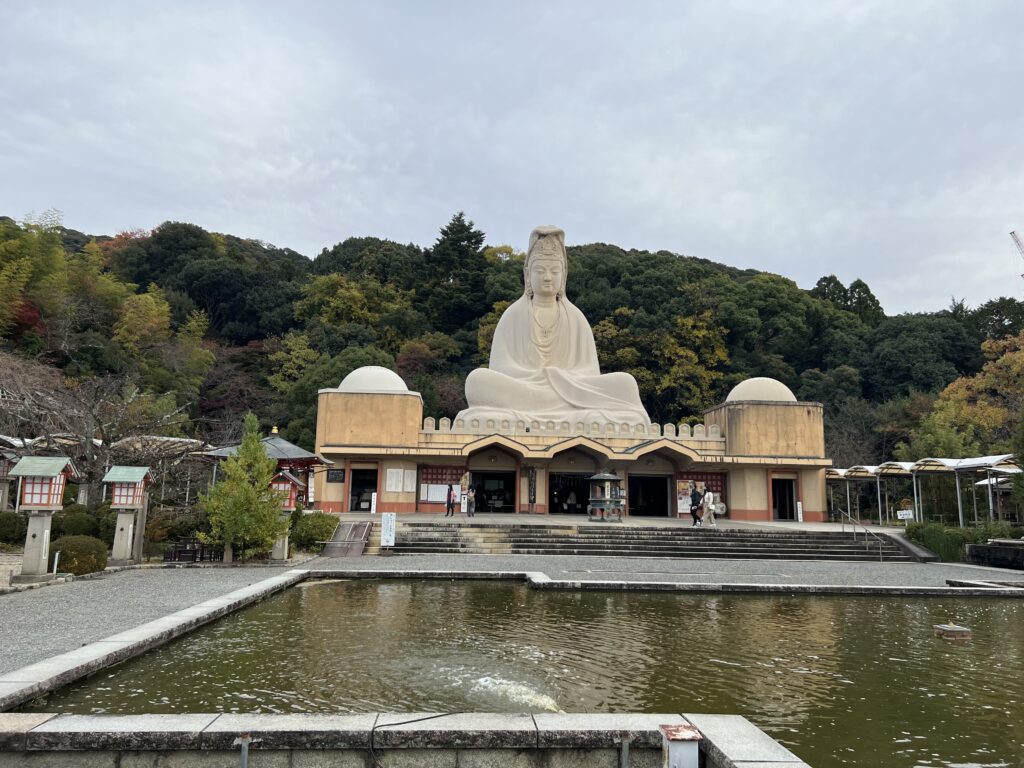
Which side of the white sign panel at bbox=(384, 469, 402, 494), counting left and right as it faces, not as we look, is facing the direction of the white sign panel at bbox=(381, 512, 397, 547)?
front

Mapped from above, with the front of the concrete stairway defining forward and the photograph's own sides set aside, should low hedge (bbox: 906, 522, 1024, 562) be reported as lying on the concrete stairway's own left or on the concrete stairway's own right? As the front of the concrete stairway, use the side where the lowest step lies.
on the concrete stairway's own left

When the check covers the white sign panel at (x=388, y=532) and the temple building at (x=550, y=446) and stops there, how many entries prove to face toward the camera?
2

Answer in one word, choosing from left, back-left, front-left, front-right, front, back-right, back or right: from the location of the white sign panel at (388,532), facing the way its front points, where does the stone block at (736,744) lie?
front

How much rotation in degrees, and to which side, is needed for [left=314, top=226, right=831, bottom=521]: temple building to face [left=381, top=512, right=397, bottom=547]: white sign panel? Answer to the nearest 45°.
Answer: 0° — it already faces it

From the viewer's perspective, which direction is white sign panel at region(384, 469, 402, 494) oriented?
toward the camera

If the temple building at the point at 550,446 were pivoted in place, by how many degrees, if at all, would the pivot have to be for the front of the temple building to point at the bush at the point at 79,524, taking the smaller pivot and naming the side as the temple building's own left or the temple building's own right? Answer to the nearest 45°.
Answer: approximately 45° to the temple building's own right

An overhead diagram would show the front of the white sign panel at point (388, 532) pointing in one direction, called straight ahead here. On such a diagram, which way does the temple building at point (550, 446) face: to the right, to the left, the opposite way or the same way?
the same way

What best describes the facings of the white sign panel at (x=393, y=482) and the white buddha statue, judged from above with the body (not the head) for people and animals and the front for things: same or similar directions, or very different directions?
same or similar directions

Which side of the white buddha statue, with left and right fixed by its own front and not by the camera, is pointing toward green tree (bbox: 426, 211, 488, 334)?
back

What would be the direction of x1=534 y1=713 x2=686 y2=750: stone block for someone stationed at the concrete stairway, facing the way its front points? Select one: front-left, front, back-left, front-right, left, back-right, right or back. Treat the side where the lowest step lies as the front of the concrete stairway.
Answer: front

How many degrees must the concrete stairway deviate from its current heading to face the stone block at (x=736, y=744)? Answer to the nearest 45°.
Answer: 0° — it already faces it

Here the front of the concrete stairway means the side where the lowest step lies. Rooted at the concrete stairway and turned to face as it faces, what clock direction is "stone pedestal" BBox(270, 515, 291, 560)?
The stone pedestal is roughly at 2 o'clock from the concrete stairway.

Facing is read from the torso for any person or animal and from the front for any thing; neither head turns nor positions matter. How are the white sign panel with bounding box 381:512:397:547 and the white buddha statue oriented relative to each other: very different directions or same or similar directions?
same or similar directions

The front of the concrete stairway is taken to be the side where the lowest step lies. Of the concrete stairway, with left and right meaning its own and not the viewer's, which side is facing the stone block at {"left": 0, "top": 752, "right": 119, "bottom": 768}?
front

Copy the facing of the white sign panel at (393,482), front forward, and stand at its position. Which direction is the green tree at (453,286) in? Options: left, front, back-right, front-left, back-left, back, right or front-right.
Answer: back

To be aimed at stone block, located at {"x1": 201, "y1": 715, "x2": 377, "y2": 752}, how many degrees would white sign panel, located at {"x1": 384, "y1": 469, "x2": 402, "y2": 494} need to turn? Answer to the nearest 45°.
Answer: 0° — it already faces it

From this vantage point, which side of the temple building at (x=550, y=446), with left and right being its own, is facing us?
front
